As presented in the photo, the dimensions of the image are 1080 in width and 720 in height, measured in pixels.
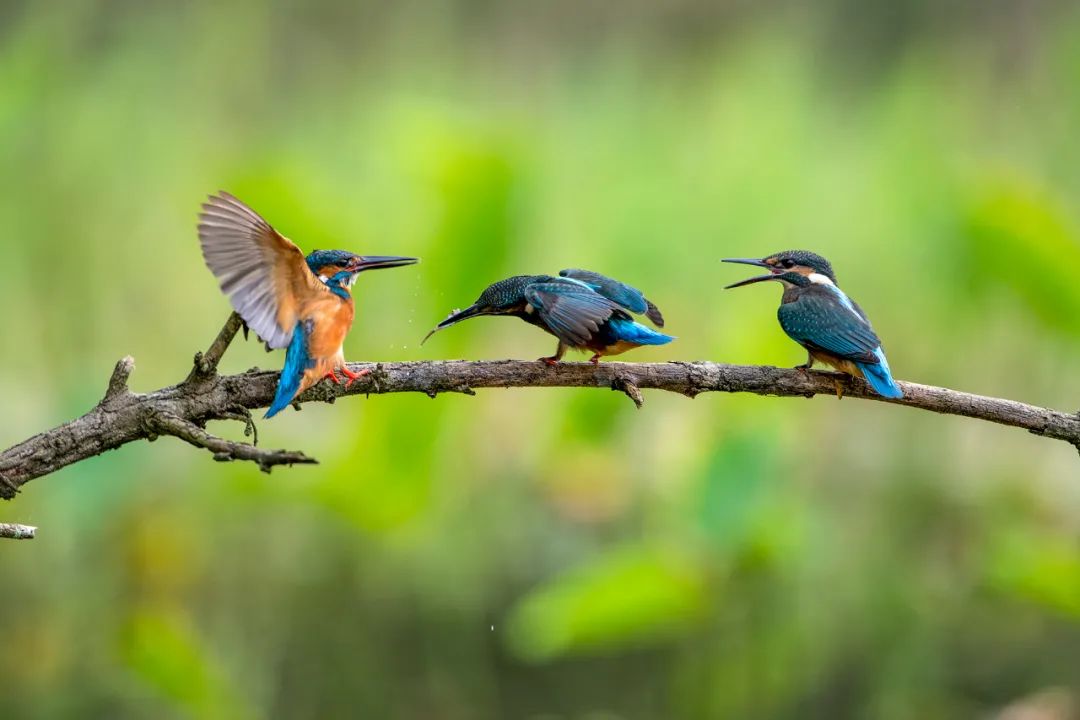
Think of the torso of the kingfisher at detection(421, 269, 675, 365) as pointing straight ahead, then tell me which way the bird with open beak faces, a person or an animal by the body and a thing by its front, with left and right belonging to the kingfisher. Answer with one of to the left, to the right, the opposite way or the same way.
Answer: the same way

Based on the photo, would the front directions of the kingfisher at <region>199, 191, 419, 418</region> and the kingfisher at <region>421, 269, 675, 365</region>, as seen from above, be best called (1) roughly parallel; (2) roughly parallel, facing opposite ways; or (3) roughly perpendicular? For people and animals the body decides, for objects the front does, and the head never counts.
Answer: roughly parallel, facing opposite ways

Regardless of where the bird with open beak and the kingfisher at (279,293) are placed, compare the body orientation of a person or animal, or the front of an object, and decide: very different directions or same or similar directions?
very different directions

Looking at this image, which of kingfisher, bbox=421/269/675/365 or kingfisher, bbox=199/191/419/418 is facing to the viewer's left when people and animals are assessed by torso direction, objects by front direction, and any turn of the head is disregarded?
kingfisher, bbox=421/269/675/365

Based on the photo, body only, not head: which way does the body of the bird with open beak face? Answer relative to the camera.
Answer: to the viewer's left

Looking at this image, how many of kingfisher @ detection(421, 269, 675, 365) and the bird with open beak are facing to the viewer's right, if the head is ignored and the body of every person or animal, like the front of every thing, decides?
0

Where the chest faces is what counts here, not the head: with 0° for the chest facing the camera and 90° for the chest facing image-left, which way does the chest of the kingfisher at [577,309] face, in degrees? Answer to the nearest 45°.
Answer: approximately 90°

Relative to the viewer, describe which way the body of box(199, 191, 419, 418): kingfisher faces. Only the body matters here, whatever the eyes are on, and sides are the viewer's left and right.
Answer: facing to the right of the viewer

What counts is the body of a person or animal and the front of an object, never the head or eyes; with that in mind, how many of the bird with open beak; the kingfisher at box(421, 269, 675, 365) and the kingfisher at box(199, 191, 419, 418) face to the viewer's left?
2

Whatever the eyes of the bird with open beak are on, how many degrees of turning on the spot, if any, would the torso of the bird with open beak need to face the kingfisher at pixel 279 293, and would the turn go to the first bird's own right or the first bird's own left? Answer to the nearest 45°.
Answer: approximately 45° to the first bird's own left

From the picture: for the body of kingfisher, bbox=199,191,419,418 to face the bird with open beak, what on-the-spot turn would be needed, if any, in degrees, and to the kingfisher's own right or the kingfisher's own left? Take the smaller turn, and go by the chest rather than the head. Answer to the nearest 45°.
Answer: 0° — it already faces it
